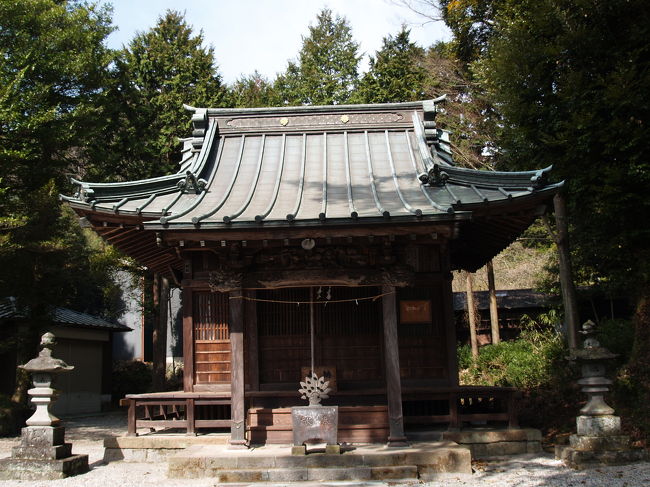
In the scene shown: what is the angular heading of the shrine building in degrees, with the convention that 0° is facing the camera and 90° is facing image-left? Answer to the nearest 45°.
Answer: approximately 0°

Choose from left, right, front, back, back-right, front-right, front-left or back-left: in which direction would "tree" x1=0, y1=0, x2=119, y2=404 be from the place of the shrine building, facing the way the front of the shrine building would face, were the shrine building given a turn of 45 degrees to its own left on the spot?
back

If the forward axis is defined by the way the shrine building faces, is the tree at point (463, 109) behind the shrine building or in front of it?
behind

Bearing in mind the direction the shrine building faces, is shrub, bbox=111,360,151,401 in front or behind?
behind

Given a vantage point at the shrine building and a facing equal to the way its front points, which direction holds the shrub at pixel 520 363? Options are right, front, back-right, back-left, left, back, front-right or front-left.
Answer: back-left

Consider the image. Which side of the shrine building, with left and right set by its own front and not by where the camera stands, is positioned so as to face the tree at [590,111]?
left

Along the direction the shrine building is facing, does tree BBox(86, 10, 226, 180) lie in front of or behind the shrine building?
behind

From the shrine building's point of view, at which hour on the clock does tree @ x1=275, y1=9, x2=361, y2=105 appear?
The tree is roughly at 6 o'clock from the shrine building.

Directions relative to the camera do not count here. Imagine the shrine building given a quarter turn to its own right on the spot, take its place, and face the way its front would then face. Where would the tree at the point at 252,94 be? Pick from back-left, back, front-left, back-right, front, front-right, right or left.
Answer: right
